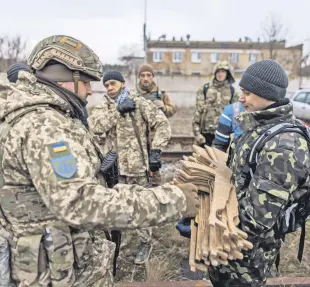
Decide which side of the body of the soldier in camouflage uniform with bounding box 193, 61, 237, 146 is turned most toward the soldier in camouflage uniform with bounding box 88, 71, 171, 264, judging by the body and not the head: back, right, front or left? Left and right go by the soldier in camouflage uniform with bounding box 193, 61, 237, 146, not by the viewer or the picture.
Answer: front

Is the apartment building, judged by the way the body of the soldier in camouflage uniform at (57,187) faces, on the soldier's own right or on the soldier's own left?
on the soldier's own left

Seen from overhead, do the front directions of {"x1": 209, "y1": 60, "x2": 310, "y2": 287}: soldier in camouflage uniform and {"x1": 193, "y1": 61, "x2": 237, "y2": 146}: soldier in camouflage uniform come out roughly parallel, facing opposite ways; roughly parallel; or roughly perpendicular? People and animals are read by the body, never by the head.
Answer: roughly perpendicular

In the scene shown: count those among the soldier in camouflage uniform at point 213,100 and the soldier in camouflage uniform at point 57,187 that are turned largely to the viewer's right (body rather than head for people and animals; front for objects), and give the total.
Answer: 1

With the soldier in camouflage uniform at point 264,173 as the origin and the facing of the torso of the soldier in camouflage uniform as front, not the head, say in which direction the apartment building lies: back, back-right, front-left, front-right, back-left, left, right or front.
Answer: right

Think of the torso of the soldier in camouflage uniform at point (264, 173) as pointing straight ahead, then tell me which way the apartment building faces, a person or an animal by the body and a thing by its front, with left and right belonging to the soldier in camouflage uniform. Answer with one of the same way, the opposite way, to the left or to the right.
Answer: to the left

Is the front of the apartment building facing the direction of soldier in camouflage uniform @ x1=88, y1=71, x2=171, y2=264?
yes

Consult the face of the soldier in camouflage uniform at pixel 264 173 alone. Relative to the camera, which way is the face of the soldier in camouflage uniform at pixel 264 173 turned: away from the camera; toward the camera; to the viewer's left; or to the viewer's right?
to the viewer's left

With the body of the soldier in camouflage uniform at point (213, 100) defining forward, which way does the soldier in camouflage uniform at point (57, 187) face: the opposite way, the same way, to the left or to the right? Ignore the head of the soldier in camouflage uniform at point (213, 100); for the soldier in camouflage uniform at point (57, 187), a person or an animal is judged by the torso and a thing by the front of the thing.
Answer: to the left

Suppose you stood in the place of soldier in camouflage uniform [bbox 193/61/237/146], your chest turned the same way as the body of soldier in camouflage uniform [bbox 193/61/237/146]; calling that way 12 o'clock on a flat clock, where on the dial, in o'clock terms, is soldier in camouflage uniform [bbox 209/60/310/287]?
soldier in camouflage uniform [bbox 209/60/310/287] is roughly at 12 o'clock from soldier in camouflage uniform [bbox 193/61/237/146].

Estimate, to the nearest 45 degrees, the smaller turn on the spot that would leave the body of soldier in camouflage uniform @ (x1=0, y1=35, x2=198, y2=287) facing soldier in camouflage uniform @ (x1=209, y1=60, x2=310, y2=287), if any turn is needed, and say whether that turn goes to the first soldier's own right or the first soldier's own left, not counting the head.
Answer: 0° — they already face them

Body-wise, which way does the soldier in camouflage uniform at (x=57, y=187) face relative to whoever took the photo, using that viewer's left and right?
facing to the right of the viewer

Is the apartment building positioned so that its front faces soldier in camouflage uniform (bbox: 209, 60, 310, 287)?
yes

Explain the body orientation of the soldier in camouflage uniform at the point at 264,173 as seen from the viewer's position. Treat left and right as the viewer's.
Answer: facing to the left of the viewer

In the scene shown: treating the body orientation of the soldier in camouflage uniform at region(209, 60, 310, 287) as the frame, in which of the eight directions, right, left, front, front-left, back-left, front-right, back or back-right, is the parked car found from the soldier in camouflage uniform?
right

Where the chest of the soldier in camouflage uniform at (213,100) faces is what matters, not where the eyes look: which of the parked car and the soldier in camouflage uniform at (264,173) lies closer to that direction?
the soldier in camouflage uniform

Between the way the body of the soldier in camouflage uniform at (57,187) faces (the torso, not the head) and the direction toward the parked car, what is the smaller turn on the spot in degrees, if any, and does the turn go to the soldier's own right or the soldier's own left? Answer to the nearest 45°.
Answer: approximately 45° to the soldier's own left

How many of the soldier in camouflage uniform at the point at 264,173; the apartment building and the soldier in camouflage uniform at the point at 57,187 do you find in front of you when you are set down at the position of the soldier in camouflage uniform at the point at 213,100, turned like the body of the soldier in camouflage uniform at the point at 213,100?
2
